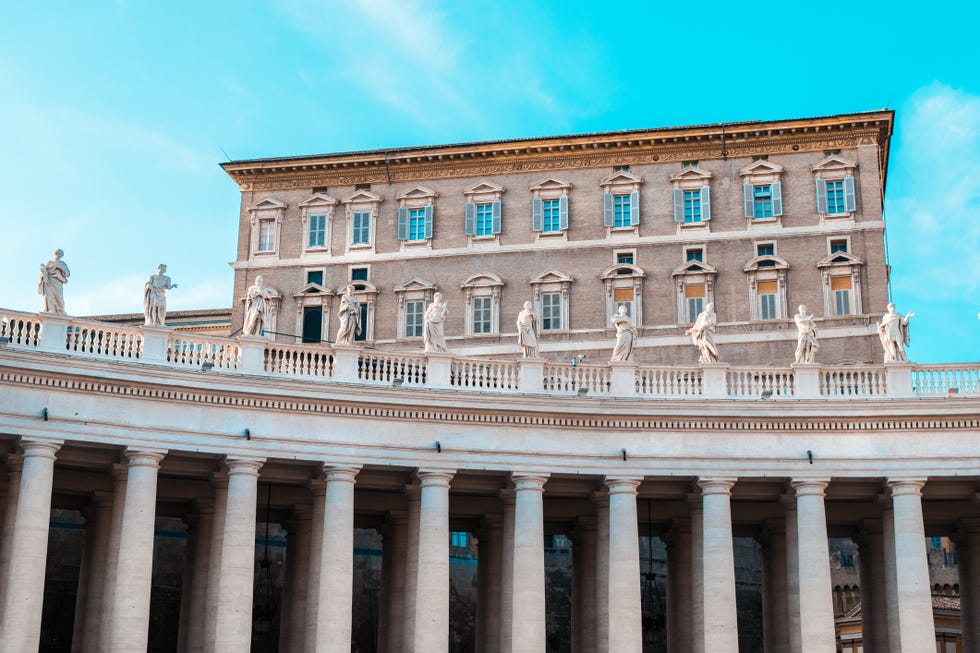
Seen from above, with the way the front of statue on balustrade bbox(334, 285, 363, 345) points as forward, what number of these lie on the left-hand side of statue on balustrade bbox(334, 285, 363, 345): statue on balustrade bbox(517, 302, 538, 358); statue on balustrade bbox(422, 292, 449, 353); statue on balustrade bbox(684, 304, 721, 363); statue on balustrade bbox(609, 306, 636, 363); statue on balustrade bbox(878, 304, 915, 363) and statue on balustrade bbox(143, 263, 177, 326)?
5

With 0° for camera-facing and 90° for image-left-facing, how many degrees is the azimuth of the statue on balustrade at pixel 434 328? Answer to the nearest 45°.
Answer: approximately 0°

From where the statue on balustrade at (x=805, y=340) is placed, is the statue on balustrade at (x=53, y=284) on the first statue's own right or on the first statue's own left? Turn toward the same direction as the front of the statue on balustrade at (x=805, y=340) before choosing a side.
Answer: on the first statue's own right

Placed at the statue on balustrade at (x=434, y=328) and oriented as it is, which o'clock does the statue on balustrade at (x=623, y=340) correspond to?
the statue on balustrade at (x=623, y=340) is roughly at 9 o'clock from the statue on balustrade at (x=434, y=328).

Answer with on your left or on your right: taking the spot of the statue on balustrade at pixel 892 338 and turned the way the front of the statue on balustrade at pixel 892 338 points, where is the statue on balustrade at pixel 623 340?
on your right

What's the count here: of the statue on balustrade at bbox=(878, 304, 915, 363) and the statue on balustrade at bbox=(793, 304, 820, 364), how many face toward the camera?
2

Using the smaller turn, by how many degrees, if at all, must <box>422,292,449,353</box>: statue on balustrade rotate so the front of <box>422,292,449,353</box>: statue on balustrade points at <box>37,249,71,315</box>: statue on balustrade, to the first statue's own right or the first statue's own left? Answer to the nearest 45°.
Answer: approximately 90° to the first statue's own right

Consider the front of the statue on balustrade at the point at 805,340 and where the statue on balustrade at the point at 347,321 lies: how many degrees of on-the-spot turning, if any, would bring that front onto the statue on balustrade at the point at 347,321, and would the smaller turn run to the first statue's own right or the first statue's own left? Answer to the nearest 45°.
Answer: approximately 90° to the first statue's own right

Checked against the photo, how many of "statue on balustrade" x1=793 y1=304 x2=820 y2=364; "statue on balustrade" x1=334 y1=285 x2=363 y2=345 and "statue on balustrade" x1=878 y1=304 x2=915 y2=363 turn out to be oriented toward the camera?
3

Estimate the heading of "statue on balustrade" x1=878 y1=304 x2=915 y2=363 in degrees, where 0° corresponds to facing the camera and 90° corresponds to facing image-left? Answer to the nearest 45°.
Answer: approximately 0°

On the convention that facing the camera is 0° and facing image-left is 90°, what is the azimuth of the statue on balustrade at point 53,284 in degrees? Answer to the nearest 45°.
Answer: approximately 315°

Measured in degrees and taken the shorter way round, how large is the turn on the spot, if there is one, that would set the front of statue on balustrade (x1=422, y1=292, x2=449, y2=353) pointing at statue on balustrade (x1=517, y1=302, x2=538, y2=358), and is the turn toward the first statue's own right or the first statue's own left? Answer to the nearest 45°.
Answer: approximately 90° to the first statue's own left
